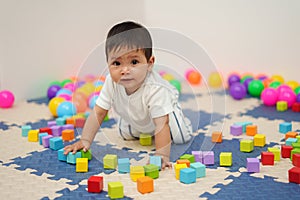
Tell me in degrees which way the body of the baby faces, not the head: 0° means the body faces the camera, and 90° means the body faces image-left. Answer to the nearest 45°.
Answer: approximately 45°

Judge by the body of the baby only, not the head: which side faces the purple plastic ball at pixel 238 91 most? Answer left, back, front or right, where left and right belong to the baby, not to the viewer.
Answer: back

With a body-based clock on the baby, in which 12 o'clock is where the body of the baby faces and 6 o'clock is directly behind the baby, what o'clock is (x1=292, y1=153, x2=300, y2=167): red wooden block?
The red wooden block is roughly at 8 o'clock from the baby.

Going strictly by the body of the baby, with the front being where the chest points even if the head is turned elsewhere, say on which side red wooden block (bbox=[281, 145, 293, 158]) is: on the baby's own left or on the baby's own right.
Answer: on the baby's own left

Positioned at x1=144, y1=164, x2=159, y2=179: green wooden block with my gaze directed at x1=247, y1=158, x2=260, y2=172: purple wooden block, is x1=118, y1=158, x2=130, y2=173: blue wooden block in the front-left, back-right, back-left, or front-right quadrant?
back-left

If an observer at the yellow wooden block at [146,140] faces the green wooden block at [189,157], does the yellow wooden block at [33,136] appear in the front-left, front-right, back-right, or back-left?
back-right
